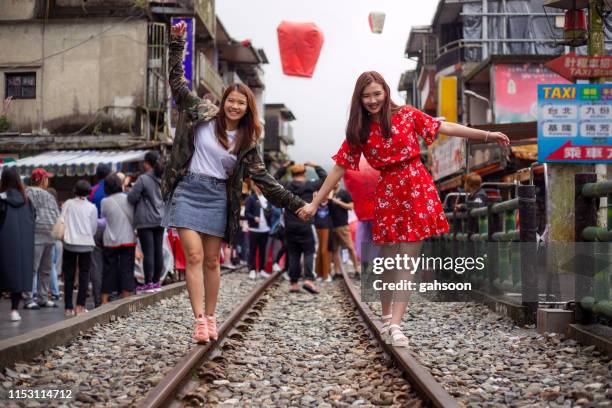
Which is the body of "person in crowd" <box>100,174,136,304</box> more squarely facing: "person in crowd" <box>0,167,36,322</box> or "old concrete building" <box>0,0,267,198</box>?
the old concrete building

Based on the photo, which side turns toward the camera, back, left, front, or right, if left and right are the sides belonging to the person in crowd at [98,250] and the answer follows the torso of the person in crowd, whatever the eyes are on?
back

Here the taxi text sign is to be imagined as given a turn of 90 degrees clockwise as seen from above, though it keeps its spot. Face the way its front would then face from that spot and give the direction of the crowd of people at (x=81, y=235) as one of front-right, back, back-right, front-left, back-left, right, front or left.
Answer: front

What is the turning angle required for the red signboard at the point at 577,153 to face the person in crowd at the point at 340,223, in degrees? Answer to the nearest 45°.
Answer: approximately 135° to its right

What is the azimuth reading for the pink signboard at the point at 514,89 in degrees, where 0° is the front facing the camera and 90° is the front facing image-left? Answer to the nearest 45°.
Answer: approximately 0°

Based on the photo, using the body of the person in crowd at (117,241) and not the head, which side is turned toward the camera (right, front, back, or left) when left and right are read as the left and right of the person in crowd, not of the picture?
back

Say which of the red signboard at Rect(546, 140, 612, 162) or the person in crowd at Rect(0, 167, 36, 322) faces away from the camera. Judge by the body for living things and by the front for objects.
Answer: the person in crowd

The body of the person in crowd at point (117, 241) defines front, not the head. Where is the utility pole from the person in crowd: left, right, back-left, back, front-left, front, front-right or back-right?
back-right
